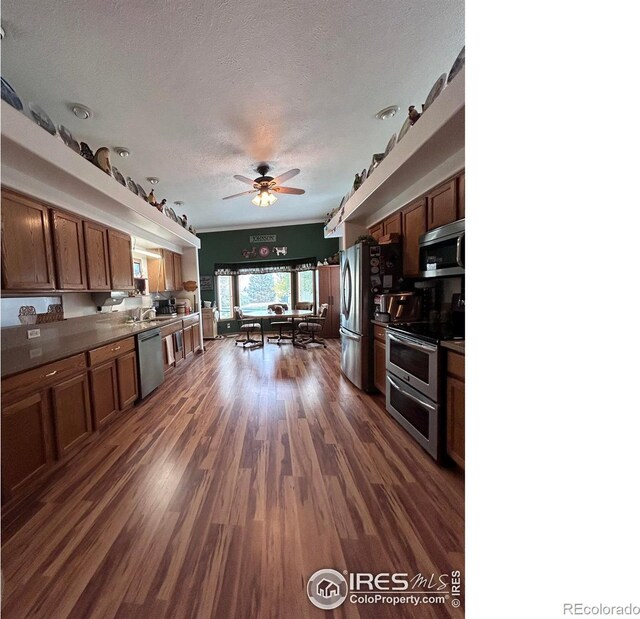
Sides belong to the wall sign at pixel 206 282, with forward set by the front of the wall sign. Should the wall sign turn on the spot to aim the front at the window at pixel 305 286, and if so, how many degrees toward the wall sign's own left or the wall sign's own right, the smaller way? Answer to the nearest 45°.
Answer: approximately 90° to the wall sign's own left

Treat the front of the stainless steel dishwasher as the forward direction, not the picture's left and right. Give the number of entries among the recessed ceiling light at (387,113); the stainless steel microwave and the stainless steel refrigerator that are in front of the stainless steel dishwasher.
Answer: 3

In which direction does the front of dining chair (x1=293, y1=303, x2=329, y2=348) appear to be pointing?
to the viewer's left

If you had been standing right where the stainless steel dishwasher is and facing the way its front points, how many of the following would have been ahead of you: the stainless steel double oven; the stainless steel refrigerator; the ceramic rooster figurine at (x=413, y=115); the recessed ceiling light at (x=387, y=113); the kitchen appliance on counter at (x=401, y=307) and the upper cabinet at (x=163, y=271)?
5

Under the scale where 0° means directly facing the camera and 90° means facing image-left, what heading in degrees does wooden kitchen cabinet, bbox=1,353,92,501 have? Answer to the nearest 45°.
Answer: approximately 315°

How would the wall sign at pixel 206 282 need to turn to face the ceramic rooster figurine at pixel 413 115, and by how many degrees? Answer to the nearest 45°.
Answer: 0° — it already faces it

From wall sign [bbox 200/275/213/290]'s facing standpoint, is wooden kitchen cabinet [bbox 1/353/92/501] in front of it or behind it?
in front
